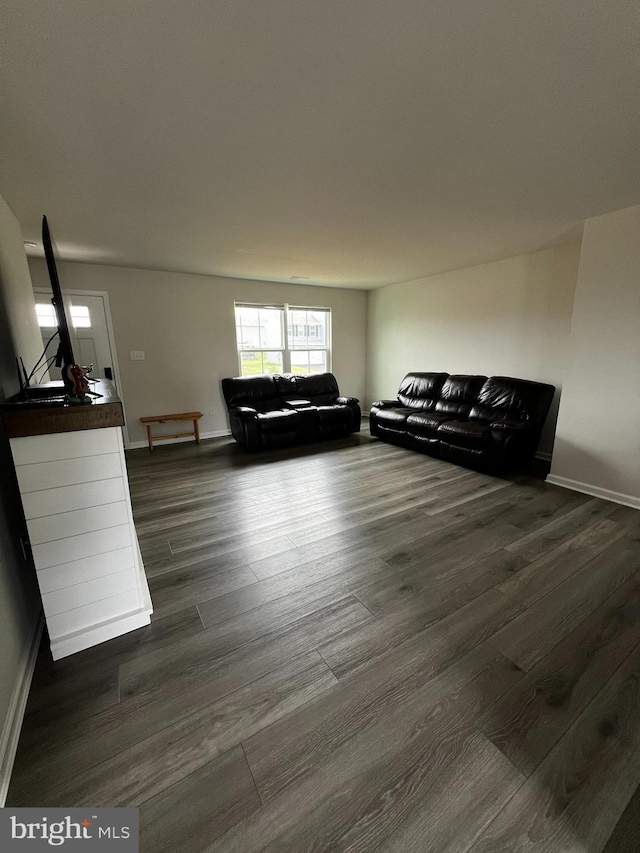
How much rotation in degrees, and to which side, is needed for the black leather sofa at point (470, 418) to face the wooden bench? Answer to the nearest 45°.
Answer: approximately 45° to its right

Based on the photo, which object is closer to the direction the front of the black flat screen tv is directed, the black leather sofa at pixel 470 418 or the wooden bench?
the black leather sofa

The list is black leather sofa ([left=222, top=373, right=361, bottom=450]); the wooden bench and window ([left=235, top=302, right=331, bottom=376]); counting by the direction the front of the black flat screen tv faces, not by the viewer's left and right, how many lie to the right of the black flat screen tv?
0

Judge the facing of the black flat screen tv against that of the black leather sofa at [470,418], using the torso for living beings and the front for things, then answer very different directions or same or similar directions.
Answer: very different directions

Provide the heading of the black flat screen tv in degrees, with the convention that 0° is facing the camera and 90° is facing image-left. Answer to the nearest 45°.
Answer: approximately 270°

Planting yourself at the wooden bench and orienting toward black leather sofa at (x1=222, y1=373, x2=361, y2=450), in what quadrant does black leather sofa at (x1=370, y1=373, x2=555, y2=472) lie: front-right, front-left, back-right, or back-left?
front-right

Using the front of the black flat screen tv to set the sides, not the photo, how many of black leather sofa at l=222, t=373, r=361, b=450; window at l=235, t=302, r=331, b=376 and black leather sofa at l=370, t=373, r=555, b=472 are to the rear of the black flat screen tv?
0

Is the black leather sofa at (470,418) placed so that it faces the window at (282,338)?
no

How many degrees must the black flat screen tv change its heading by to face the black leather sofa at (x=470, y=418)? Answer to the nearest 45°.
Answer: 0° — it already faces it

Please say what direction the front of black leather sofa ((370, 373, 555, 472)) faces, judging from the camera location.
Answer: facing the viewer and to the left of the viewer

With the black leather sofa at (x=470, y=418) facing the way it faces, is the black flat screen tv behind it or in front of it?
in front

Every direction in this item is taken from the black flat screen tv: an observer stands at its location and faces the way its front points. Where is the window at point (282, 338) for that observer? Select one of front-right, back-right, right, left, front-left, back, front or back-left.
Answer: front-left

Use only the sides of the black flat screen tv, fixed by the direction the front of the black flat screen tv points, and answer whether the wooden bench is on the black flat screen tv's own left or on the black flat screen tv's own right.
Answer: on the black flat screen tv's own left
